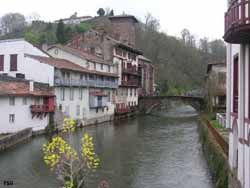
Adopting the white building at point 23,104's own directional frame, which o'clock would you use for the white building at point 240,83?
the white building at point 240,83 is roughly at 1 o'clock from the white building at point 23,104.

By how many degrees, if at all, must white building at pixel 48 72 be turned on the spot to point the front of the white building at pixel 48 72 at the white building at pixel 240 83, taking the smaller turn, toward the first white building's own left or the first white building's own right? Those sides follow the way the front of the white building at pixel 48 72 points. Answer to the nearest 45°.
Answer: approximately 45° to the first white building's own right

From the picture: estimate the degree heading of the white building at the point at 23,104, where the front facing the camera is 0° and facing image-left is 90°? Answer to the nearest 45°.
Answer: approximately 315°
